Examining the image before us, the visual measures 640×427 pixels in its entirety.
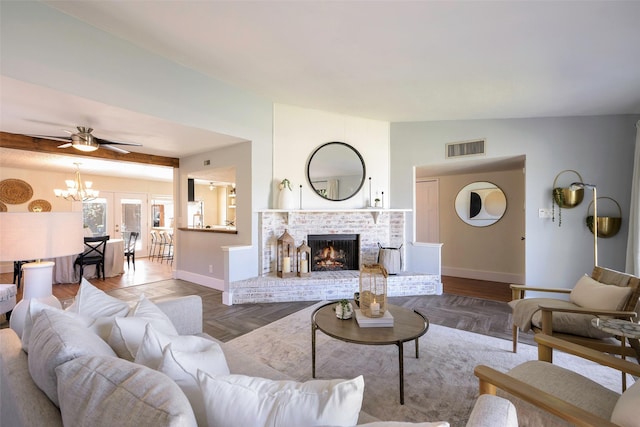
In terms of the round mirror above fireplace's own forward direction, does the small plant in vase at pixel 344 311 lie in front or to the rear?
in front

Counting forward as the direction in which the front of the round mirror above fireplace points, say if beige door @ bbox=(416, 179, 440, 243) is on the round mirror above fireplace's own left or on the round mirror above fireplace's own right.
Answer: on the round mirror above fireplace's own left

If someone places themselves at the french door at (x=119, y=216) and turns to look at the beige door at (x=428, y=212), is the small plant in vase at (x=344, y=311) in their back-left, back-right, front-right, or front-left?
front-right

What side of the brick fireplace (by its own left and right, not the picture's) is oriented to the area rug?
front

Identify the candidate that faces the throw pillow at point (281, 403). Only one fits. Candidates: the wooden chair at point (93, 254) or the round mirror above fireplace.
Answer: the round mirror above fireplace

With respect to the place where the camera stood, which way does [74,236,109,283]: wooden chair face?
facing away from the viewer and to the left of the viewer

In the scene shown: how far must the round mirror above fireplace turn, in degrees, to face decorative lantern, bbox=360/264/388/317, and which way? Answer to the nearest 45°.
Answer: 0° — it already faces it

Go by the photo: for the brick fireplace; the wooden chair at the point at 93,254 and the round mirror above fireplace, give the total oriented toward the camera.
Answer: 2

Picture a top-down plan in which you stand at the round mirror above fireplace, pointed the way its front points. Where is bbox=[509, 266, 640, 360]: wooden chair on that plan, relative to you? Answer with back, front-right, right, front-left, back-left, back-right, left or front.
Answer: front-left

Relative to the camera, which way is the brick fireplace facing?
toward the camera

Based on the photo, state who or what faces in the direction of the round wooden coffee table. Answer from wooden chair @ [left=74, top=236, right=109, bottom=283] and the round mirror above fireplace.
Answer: the round mirror above fireplace

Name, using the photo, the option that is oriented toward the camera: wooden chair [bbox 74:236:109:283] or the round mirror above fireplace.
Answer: the round mirror above fireplace

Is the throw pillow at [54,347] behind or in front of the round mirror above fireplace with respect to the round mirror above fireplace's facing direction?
in front

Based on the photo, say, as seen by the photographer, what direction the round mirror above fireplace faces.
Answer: facing the viewer

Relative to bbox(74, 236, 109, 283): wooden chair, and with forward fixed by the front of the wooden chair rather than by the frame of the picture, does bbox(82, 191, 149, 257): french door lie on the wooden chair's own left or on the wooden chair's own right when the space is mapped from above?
on the wooden chair's own right

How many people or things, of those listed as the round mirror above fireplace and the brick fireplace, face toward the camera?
2
